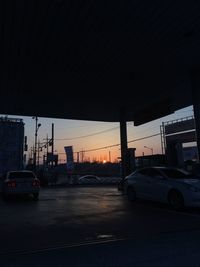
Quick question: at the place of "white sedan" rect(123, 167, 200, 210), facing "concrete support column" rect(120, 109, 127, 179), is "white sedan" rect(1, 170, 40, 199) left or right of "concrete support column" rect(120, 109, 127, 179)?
left

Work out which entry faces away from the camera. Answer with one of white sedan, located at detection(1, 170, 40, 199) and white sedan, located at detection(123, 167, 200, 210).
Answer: white sedan, located at detection(1, 170, 40, 199)

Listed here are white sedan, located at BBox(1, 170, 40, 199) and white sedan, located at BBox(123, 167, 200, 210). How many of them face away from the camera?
1

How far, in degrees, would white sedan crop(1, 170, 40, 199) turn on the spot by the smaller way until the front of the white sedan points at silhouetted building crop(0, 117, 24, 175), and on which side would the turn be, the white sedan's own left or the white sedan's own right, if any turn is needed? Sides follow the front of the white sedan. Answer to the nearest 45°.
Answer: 0° — it already faces it

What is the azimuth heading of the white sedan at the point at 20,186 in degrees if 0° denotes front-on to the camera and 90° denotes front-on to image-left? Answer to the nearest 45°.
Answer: approximately 180°
